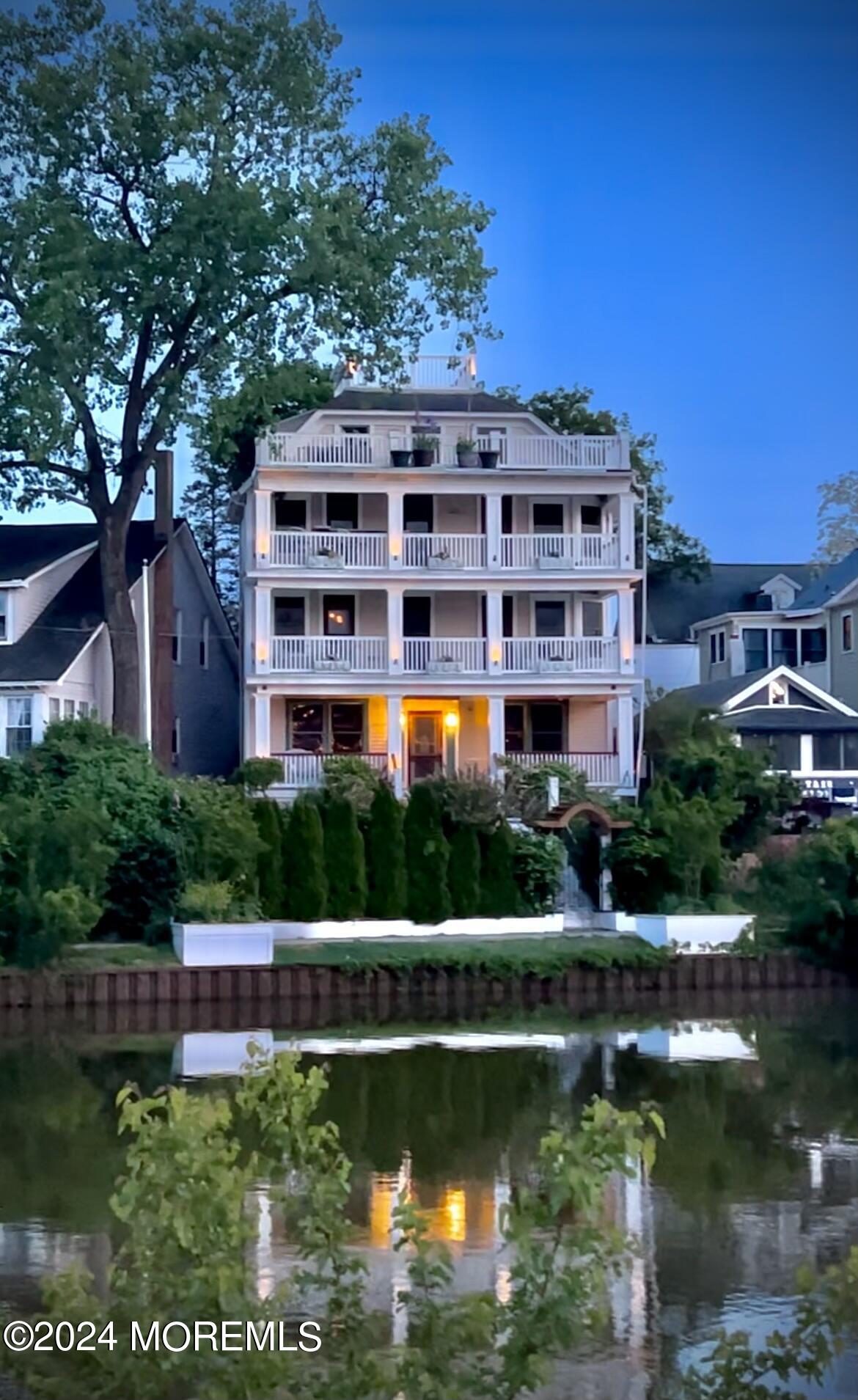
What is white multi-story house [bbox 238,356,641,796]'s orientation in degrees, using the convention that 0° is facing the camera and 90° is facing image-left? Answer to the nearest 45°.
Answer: approximately 0°

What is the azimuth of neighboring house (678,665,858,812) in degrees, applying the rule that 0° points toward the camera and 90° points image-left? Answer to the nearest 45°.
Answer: approximately 0°

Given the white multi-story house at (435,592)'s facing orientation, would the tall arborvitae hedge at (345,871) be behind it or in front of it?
in front

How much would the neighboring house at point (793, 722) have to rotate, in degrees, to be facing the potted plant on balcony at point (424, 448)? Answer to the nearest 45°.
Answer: approximately 45° to its right

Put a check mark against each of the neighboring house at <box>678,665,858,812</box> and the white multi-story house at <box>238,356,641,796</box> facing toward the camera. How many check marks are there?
2

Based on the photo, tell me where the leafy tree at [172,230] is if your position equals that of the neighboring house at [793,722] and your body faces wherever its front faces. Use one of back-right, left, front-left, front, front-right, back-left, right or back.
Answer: front-right

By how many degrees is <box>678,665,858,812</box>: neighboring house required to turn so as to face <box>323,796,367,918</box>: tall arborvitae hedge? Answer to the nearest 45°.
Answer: approximately 45° to its right

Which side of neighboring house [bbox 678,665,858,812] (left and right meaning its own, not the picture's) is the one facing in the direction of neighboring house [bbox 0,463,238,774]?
right

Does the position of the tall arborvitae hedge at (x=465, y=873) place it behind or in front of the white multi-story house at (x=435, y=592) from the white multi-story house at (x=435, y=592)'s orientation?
in front

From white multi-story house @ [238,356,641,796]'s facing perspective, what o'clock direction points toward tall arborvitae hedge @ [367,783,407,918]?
The tall arborvitae hedge is roughly at 12 o'clock from the white multi-story house.

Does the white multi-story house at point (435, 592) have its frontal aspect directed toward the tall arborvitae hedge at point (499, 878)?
yes
